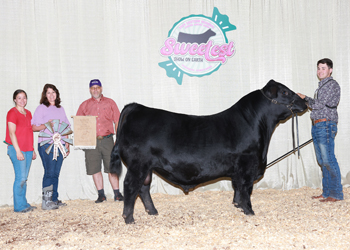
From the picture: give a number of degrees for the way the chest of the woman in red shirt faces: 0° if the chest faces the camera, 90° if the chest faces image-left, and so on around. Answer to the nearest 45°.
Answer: approximately 315°

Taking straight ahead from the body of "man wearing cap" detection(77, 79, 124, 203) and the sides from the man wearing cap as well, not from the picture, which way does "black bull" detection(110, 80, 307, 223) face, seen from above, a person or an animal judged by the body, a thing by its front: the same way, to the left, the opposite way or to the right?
to the left

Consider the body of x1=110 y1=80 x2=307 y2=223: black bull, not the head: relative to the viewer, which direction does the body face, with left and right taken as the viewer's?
facing to the right of the viewer
